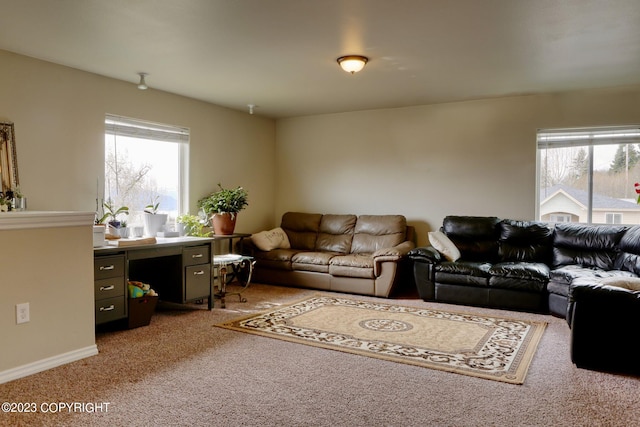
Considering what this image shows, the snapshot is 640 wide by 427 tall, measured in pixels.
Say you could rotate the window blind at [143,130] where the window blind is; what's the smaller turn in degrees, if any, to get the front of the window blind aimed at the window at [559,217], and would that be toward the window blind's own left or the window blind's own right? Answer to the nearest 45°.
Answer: approximately 45° to the window blind's own left

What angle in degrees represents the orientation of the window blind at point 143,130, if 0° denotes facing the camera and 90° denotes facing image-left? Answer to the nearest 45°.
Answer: approximately 315°

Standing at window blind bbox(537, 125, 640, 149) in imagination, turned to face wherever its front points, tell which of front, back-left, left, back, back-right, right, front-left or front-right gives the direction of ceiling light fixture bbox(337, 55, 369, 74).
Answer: front-right

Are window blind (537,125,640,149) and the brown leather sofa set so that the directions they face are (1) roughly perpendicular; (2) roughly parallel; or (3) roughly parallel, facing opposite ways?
roughly parallel

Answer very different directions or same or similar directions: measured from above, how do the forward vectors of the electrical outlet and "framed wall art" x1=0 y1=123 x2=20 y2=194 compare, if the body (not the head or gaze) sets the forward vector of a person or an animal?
same or similar directions

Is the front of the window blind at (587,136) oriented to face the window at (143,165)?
no

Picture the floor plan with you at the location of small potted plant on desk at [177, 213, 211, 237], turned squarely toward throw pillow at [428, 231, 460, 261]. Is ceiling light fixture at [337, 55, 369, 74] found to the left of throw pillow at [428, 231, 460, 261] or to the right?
right

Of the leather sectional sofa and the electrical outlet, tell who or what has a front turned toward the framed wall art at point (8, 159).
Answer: the leather sectional sofa

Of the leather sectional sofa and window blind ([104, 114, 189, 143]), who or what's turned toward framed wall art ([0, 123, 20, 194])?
the leather sectional sofa

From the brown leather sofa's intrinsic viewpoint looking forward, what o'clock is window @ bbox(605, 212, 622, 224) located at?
The window is roughly at 8 o'clock from the brown leather sofa.

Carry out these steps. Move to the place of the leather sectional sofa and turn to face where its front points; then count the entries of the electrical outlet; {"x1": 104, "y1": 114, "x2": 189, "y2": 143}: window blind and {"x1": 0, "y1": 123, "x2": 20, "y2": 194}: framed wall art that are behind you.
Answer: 0

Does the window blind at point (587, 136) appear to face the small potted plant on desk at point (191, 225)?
no

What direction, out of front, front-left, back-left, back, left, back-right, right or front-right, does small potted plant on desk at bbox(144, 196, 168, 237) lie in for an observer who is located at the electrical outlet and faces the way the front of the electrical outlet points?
left

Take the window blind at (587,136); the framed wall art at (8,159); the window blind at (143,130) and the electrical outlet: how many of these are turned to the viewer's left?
0

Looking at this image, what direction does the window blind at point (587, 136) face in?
toward the camera

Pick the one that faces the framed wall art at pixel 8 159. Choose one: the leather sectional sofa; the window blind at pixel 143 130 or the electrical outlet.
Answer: the leather sectional sofa

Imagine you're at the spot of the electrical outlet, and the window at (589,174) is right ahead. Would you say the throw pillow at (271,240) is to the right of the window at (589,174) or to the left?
left

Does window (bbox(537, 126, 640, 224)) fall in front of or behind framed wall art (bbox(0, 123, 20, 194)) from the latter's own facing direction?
in front

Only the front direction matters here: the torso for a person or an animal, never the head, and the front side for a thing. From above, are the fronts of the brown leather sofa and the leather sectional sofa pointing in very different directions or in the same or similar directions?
same or similar directions

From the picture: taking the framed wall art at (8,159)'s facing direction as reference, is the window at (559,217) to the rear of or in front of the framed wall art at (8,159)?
in front
